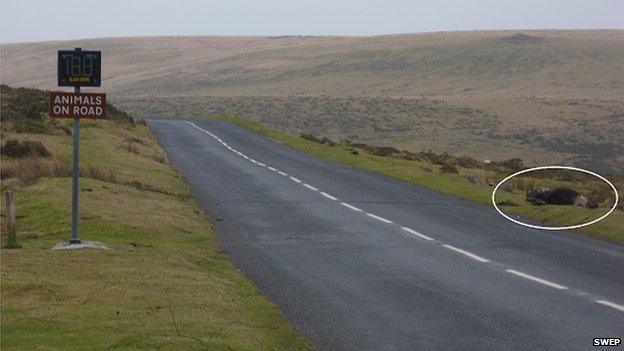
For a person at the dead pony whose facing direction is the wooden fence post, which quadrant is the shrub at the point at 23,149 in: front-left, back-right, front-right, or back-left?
front-right

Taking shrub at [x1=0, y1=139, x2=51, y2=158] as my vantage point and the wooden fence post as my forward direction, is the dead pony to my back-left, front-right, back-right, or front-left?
front-left

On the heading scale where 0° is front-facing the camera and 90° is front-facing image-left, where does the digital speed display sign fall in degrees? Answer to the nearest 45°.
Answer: approximately 0°

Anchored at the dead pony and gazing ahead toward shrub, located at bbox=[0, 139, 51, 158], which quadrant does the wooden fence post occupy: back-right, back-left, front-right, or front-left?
front-left

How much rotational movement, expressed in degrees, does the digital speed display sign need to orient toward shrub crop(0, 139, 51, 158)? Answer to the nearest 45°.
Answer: approximately 180°

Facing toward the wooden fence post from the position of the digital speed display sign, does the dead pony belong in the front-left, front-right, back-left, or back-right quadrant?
back-right

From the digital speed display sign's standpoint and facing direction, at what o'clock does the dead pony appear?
The dead pony is roughly at 8 o'clock from the digital speed display sign.
